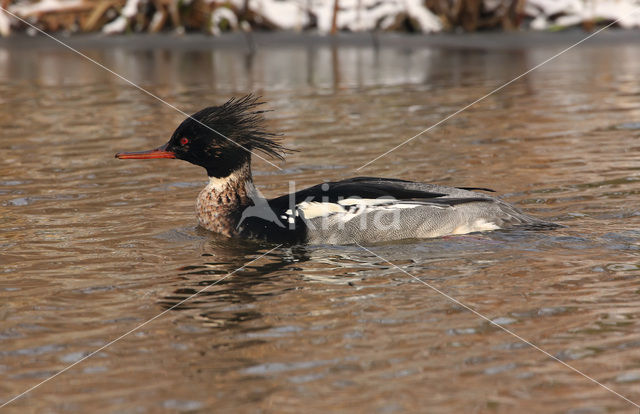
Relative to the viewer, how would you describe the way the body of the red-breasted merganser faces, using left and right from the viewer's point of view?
facing to the left of the viewer
